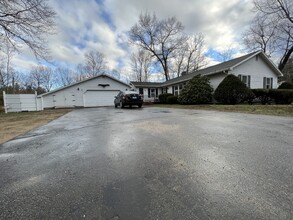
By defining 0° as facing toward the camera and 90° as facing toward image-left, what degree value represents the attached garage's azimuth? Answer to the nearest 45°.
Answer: approximately 0°

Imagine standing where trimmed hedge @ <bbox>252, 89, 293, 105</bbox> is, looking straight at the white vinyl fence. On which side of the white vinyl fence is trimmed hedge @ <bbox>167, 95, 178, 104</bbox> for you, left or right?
right

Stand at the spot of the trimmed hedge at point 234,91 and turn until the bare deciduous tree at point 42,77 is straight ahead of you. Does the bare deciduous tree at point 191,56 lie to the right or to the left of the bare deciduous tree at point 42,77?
right

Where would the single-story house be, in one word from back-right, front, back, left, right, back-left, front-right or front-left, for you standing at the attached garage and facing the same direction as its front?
front-left

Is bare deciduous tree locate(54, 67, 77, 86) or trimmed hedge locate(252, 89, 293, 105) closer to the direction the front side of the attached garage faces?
the trimmed hedge

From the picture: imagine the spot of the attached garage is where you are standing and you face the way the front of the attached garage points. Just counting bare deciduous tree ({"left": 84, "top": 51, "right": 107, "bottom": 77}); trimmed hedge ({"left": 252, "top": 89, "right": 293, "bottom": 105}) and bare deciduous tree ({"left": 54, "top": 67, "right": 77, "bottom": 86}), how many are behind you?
2

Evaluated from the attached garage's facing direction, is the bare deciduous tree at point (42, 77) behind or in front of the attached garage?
behind

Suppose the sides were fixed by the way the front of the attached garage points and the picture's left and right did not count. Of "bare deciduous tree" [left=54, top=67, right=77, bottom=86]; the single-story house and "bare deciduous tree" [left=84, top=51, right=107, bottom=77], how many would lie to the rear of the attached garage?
2

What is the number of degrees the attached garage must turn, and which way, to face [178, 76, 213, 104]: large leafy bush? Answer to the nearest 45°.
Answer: approximately 45° to its left

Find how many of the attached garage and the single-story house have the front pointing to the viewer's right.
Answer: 0

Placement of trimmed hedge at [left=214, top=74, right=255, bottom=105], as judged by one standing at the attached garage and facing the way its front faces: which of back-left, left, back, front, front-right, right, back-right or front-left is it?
front-left

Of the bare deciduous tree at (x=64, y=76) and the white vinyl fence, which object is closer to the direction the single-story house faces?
the white vinyl fence
